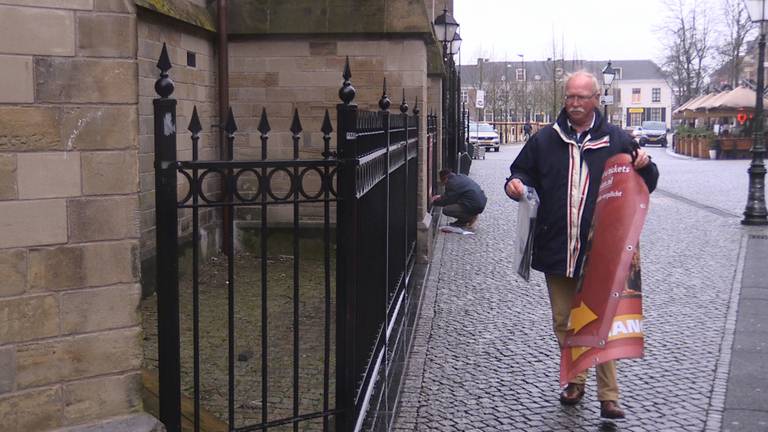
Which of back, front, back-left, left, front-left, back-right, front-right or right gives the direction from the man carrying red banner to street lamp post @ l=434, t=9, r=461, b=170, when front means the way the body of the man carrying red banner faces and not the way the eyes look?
back

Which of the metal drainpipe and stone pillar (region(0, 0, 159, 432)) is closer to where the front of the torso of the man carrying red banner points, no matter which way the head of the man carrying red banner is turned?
the stone pillar

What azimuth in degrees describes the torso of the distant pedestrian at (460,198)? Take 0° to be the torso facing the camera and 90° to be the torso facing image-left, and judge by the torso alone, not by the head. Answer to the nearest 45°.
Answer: approximately 90°

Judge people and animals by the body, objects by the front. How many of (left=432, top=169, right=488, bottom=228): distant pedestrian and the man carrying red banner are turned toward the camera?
1

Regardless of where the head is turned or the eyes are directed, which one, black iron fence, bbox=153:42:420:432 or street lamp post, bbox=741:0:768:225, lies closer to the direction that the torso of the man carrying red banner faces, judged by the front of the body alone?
the black iron fence

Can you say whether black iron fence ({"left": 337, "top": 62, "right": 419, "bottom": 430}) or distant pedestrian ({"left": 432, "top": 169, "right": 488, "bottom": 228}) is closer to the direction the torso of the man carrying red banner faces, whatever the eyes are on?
the black iron fence

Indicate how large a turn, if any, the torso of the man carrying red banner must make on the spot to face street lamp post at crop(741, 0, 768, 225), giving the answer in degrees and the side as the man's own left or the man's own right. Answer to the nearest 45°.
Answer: approximately 180°

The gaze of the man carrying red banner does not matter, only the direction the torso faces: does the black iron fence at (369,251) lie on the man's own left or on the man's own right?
on the man's own right

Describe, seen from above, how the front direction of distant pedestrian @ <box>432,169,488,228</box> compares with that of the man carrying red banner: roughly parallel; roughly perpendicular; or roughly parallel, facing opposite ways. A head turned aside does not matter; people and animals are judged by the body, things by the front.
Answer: roughly perpendicular

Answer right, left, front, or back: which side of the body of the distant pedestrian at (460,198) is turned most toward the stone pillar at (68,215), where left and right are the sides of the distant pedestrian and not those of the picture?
left

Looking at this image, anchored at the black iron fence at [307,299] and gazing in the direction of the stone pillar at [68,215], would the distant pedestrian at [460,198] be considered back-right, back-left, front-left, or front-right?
back-right

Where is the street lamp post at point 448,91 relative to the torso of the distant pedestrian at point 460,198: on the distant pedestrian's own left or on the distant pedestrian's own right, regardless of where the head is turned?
on the distant pedestrian's own right

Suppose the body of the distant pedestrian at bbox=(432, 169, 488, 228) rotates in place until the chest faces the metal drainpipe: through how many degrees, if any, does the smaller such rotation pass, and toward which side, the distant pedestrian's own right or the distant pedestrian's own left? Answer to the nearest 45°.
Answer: approximately 45° to the distant pedestrian's own left
